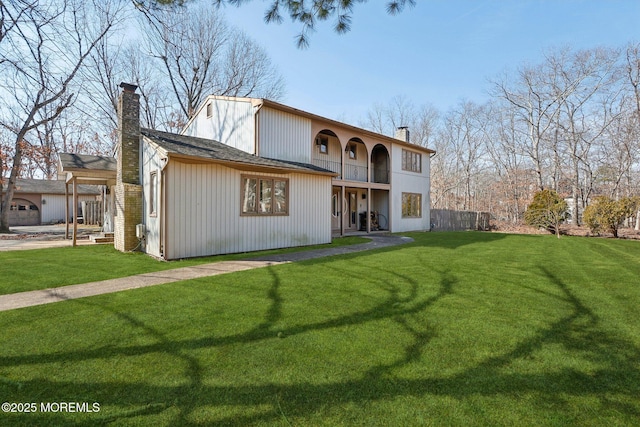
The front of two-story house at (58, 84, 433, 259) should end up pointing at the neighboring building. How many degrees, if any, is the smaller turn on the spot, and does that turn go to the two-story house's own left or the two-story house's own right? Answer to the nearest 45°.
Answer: approximately 180°

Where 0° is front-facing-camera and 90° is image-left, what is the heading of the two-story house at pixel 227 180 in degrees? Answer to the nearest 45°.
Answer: approximately 315°

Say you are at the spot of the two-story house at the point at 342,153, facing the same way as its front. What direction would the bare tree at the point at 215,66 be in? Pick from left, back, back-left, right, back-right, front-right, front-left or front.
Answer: back

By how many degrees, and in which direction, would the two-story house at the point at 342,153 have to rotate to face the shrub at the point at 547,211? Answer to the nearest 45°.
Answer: approximately 45° to its left

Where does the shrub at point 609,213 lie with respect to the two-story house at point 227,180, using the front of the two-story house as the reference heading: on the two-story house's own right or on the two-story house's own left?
on the two-story house's own left
